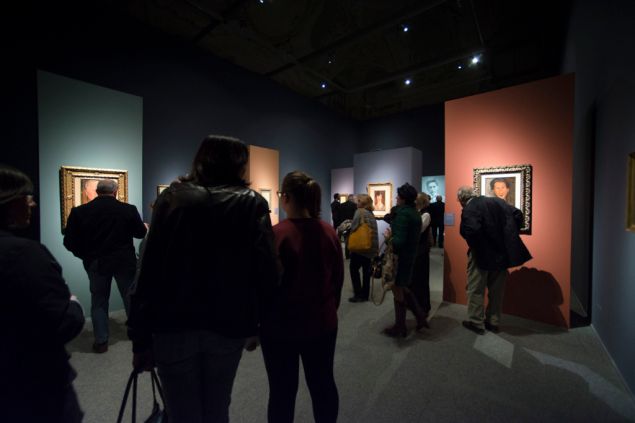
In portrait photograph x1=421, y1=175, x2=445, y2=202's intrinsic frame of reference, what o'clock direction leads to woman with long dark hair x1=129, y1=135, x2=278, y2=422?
The woman with long dark hair is roughly at 12 o'clock from the portrait photograph.

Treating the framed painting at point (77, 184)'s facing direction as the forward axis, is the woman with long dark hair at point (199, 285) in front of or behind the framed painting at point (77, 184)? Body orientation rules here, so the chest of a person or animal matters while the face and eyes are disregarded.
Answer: in front

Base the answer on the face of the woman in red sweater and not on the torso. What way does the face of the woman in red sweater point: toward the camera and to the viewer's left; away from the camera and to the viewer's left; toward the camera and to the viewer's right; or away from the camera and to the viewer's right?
away from the camera and to the viewer's left

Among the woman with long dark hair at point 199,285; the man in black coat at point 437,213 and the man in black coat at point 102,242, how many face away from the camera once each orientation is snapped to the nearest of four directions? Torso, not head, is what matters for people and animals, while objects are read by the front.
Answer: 3

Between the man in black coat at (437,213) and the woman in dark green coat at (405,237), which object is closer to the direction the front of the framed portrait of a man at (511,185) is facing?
the woman in dark green coat

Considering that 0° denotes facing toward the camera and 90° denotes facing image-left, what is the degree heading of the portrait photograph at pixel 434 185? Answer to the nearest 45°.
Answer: approximately 0°

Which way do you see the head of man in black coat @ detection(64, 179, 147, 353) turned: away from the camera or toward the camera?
away from the camera

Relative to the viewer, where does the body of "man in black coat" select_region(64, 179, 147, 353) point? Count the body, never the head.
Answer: away from the camera

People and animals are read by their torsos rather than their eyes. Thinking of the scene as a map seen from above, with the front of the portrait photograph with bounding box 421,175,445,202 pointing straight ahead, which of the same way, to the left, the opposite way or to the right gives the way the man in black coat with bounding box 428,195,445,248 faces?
the opposite way

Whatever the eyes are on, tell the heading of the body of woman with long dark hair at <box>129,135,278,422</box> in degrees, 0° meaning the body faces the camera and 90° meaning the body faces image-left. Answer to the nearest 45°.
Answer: approximately 180°

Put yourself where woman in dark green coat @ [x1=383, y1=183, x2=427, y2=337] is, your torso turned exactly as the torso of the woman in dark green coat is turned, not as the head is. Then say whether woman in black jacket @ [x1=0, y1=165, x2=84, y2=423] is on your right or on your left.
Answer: on your left
